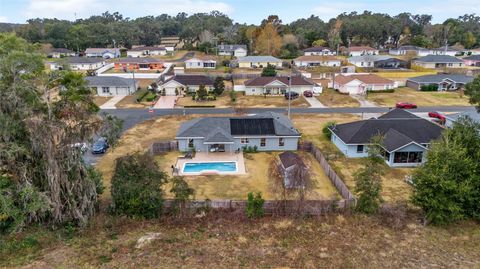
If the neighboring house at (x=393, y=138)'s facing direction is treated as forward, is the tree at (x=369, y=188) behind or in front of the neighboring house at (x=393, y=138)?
behind

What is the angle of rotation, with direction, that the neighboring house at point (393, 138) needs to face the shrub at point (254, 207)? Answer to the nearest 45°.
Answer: approximately 135° to its left

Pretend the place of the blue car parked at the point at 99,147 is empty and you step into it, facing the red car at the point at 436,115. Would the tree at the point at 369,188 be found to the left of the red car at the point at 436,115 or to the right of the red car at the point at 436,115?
right

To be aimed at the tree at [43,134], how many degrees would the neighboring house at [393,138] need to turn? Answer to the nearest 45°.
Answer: approximately 135° to its left

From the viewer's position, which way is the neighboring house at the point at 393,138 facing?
facing away from the viewer

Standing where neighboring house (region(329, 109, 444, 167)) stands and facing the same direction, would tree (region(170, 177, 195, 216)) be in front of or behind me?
behind

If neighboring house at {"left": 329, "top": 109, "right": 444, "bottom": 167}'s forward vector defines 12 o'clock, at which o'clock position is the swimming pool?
The swimming pool is roughly at 8 o'clock from the neighboring house.

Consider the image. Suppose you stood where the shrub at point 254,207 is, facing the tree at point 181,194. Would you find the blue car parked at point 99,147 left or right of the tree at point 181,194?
right

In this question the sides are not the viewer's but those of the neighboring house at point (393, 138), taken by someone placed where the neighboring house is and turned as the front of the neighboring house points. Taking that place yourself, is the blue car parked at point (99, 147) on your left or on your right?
on your left

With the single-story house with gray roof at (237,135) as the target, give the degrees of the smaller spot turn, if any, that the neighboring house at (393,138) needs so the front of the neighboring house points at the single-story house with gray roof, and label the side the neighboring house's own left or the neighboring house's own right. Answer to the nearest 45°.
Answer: approximately 90° to the neighboring house's own left

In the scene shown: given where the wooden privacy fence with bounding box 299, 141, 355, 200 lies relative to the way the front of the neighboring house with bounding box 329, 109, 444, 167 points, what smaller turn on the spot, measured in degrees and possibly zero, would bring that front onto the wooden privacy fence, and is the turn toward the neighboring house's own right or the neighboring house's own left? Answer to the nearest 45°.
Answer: approximately 135° to the neighboring house's own left
